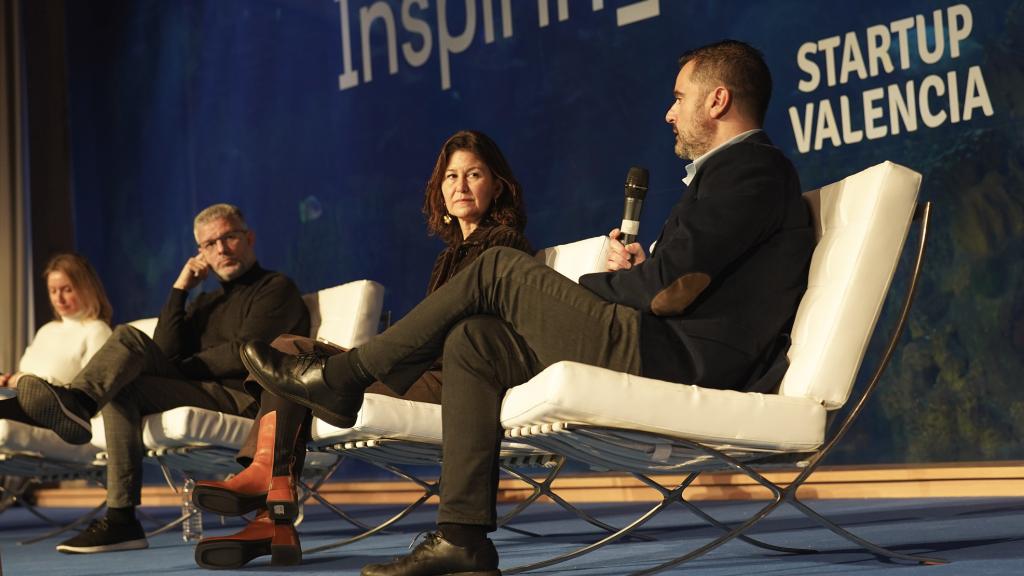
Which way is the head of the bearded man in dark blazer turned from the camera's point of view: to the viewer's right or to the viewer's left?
to the viewer's left

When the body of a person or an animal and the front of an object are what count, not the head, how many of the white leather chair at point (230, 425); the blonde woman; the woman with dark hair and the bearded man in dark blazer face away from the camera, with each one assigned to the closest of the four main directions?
0

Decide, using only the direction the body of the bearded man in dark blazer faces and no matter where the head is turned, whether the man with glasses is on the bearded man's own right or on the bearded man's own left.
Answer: on the bearded man's own right

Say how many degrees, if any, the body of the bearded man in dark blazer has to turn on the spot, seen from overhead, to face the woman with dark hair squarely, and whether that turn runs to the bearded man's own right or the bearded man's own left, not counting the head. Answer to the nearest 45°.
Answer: approximately 45° to the bearded man's own right

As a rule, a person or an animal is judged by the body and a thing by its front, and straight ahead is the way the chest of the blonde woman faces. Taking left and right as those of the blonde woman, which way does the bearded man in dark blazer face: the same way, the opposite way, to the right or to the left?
to the right

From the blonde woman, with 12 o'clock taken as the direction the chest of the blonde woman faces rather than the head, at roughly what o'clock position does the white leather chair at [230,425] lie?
The white leather chair is roughly at 10 o'clock from the blonde woman.

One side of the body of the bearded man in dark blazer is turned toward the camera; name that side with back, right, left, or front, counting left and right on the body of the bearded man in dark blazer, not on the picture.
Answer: left

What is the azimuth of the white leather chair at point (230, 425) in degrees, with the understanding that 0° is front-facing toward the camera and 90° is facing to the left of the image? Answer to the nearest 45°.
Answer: approximately 45°

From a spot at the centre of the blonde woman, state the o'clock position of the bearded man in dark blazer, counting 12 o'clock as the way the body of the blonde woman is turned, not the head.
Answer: The bearded man in dark blazer is roughly at 10 o'clock from the blonde woman.

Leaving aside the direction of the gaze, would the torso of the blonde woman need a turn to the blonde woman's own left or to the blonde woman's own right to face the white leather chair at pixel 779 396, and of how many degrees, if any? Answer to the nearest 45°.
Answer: approximately 45° to the blonde woman's own left

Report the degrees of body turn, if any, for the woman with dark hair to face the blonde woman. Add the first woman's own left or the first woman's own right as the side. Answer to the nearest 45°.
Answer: approximately 90° to the first woman's own right
